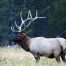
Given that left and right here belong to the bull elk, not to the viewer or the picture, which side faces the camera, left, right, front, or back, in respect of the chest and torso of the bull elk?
left
